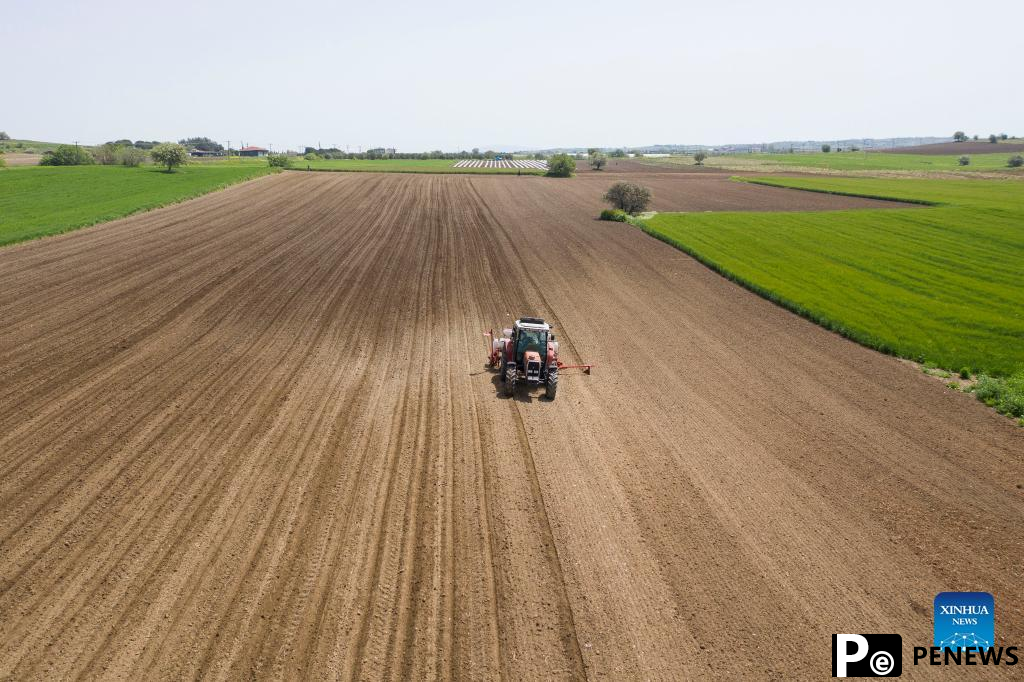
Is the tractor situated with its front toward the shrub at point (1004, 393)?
no

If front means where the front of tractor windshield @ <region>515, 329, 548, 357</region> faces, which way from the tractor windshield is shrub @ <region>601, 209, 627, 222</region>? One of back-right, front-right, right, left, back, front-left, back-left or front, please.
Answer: back

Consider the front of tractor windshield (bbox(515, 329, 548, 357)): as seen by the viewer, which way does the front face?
toward the camera

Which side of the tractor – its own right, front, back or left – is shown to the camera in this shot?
front

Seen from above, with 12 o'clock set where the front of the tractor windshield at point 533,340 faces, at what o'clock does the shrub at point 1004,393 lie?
The shrub is roughly at 9 o'clock from the tractor windshield.

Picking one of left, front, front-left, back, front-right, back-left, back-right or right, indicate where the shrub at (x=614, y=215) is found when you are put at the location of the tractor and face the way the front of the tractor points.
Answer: back
